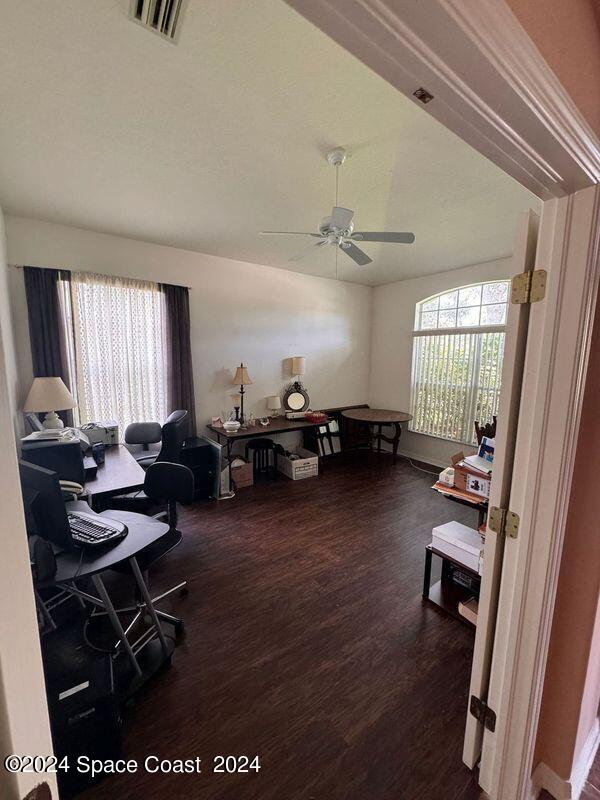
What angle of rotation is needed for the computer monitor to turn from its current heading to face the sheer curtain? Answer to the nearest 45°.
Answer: approximately 45° to its left

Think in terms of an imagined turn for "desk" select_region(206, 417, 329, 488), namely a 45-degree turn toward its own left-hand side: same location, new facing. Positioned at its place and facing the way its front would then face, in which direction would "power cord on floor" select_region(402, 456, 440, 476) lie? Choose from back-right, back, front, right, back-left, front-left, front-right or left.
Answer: front

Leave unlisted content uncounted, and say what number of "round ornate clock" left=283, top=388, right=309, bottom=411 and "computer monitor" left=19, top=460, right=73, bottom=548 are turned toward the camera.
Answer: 1

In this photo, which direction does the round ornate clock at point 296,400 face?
toward the camera

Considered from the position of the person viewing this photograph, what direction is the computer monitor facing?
facing away from the viewer and to the right of the viewer

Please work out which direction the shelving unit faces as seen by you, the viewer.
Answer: facing the viewer and to the left of the viewer

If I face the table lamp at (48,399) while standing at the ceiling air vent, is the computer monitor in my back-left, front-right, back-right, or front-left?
front-left

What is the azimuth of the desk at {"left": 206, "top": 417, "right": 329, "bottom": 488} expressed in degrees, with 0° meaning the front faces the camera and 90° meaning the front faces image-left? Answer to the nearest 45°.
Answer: approximately 315°

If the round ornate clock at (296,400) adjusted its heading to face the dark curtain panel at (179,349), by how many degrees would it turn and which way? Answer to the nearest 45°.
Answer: approximately 45° to its right

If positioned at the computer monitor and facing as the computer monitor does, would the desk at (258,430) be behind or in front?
in front
